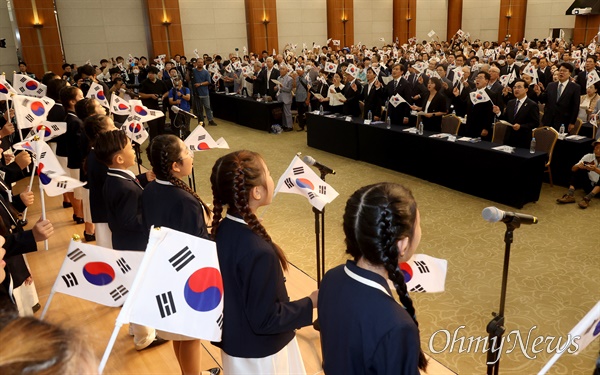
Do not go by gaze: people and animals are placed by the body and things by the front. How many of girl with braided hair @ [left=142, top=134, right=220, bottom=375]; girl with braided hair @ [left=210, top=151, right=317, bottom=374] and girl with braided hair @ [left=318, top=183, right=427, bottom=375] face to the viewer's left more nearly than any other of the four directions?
0

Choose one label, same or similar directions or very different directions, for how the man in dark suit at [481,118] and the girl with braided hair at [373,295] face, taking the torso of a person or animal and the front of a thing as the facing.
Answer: very different directions

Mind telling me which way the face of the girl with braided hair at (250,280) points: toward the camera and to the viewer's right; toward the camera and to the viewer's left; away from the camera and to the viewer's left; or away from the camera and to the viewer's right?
away from the camera and to the viewer's right

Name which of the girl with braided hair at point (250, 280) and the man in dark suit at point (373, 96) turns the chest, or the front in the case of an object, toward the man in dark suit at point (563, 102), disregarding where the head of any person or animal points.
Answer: the girl with braided hair

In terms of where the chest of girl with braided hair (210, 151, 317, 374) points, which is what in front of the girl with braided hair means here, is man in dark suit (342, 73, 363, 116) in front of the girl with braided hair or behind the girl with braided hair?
in front

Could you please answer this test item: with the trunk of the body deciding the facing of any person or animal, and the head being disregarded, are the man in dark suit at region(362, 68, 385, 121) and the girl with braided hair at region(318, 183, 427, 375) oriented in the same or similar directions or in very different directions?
very different directions

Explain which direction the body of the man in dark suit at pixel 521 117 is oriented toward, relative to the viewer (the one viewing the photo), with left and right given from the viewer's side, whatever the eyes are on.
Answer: facing the viewer and to the left of the viewer

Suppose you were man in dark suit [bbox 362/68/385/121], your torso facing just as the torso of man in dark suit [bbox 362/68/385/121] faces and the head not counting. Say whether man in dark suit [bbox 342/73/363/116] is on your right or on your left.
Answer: on your right

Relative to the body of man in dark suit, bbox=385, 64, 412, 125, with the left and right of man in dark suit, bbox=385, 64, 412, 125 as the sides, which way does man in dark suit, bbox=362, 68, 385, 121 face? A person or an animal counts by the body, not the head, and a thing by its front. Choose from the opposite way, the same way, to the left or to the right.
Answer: the same way

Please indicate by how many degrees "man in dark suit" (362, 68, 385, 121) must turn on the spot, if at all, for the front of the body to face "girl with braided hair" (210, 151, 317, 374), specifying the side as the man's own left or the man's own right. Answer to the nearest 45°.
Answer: approximately 45° to the man's own left

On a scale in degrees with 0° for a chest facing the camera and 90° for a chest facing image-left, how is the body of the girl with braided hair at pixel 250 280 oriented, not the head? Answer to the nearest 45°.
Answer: approximately 225°

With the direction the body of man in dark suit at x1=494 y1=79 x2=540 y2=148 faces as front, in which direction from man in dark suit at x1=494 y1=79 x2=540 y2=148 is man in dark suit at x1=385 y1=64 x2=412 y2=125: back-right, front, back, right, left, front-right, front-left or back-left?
right

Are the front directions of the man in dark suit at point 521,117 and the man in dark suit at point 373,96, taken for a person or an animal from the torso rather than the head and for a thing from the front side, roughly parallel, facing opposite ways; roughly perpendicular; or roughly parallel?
roughly parallel

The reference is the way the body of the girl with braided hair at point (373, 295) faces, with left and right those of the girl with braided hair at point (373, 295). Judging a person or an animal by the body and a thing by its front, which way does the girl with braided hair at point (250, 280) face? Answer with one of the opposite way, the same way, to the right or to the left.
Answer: the same way

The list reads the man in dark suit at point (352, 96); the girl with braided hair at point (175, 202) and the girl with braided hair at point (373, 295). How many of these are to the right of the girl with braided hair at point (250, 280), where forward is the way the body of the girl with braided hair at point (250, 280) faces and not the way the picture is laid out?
1

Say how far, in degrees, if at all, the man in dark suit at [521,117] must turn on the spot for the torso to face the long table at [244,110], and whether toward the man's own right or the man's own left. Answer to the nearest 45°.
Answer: approximately 90° to the man's own right

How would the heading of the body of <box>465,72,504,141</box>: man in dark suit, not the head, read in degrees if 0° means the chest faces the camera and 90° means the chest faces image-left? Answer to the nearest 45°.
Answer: approximately 45°
